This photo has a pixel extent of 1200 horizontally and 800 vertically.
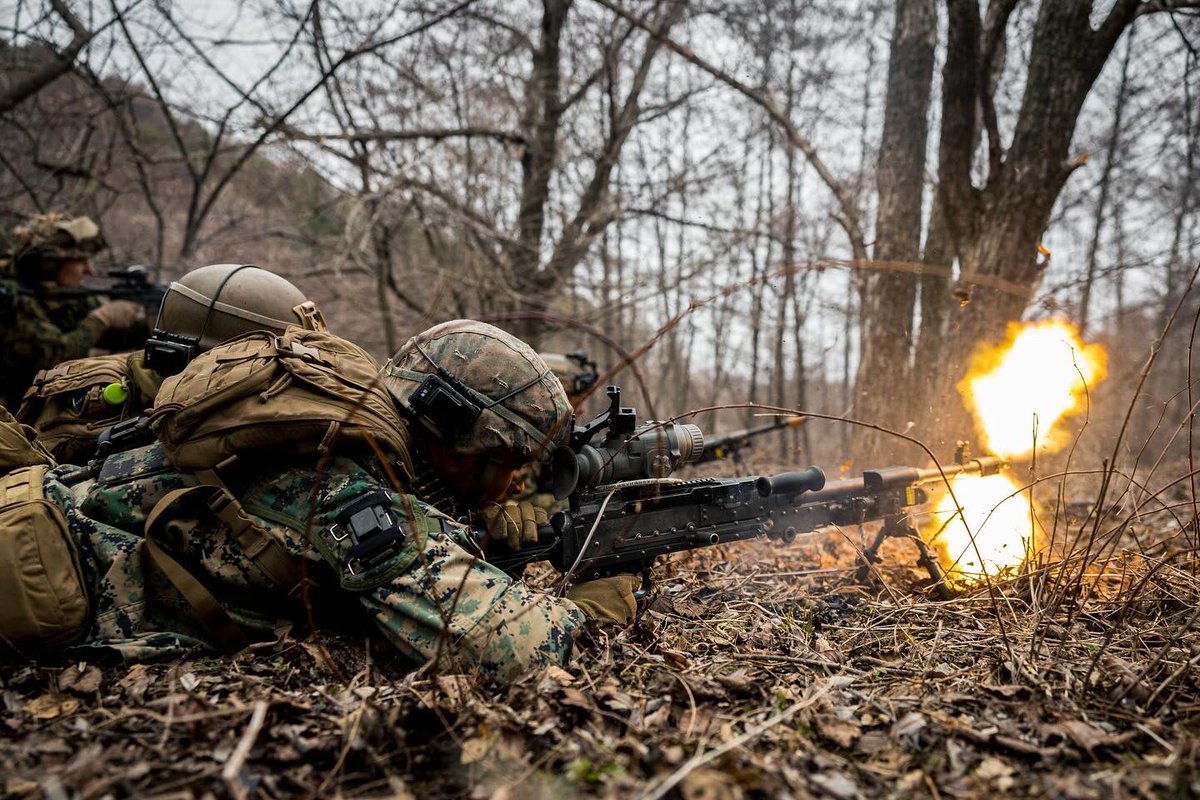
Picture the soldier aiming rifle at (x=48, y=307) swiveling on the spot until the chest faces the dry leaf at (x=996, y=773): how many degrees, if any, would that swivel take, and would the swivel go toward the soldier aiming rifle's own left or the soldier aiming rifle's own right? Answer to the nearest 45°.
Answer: approximately 90° to the soldier aiming rifle's own right

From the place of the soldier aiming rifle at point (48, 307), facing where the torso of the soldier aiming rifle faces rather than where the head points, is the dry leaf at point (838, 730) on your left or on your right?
on your right

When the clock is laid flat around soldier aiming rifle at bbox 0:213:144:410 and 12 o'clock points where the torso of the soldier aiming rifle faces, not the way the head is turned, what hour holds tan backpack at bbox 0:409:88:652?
The tan backpack is roughly at 3 o'clock from the soldier aiming rifle.

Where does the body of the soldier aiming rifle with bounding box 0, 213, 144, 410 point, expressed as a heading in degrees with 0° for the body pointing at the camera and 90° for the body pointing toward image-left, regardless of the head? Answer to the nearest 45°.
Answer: approximately 270°

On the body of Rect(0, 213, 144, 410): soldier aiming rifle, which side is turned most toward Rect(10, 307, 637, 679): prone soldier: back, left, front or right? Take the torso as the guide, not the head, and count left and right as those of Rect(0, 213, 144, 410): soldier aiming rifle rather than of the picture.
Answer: right

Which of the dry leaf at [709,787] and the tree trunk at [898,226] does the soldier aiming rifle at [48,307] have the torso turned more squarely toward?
the tree trunk

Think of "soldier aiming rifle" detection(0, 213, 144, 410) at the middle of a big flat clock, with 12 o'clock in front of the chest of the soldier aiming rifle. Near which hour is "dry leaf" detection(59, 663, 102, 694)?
The dry leaf is roughly at 3 o'clock from the soldier aiming rifle.

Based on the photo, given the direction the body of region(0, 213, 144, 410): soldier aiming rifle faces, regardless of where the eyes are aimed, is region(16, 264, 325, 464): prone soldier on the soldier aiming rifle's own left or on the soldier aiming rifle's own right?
on the soldier aiming rifle's own right
